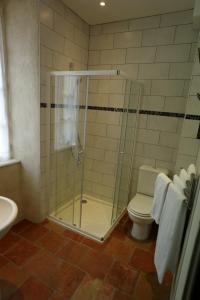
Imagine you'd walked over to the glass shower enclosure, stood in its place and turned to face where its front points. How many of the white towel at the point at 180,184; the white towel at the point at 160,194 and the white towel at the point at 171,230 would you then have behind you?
0

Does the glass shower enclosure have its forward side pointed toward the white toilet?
no

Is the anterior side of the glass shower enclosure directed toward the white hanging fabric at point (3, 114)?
no

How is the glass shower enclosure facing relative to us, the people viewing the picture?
facing the viewer

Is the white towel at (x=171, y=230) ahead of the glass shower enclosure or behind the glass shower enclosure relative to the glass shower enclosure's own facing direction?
ahead

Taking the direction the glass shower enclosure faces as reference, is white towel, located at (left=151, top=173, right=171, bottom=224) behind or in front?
in front

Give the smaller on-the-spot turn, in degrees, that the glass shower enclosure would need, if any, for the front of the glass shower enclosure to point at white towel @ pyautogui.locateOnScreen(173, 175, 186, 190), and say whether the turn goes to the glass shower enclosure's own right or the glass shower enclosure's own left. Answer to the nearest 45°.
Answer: approximately 45° to the glass shower enclosure's own left
